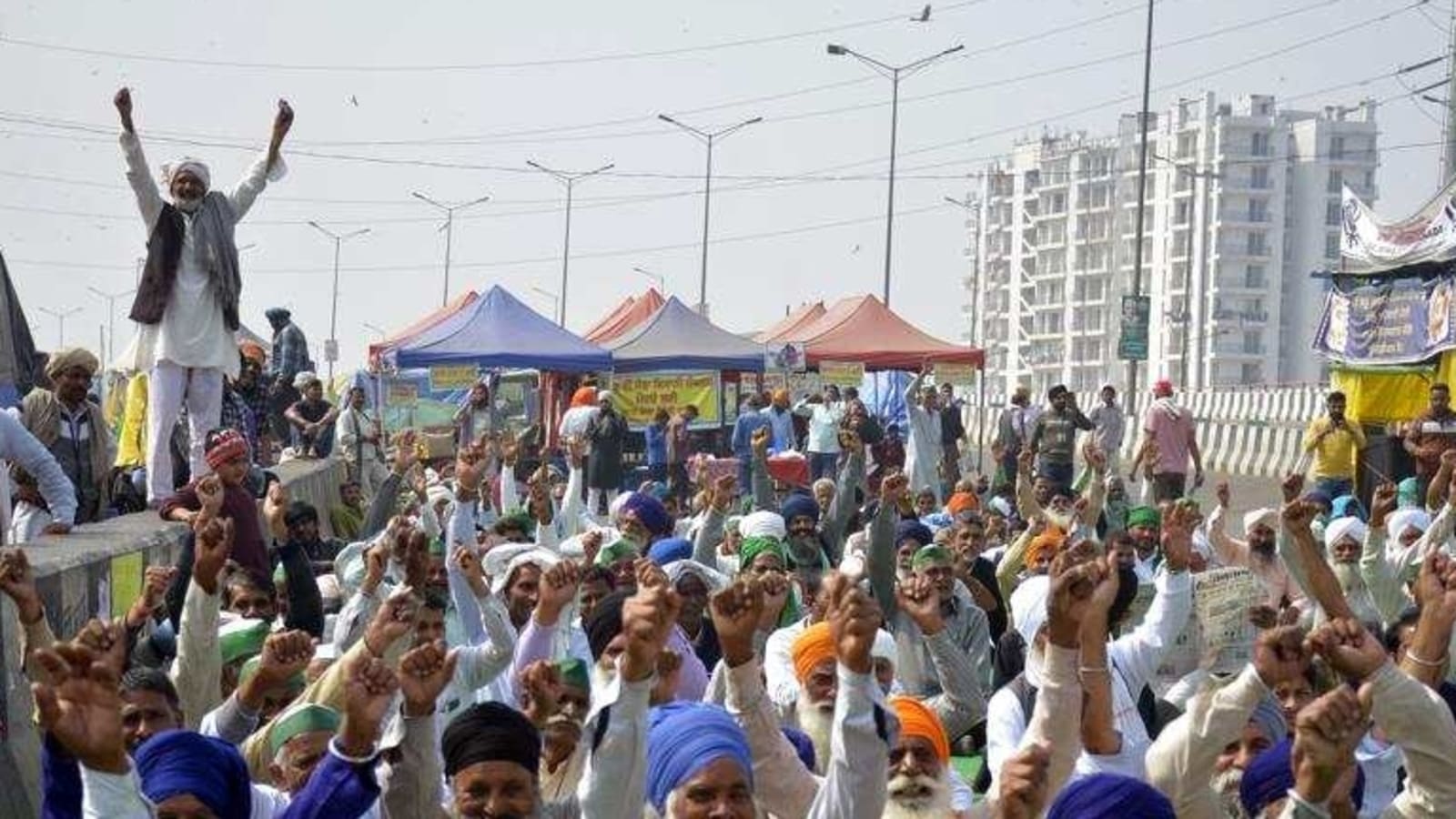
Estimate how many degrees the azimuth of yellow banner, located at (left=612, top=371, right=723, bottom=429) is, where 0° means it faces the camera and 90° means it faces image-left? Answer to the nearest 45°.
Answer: approximately 0°

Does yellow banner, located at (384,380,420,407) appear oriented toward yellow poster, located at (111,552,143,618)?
yes

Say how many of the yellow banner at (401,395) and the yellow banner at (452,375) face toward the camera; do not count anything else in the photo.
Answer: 2

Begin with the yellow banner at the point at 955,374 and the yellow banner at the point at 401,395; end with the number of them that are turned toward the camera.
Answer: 2

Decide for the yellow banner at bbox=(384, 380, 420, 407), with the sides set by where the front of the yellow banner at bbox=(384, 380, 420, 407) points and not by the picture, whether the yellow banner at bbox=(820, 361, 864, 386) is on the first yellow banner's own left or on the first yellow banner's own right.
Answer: on the first yellow banner's own left

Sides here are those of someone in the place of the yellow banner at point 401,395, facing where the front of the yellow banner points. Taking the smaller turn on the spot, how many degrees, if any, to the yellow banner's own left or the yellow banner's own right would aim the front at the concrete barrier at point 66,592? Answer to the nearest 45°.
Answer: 0° — it already faces it

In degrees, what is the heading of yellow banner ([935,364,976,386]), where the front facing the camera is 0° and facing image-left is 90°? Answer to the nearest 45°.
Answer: approximately 0°

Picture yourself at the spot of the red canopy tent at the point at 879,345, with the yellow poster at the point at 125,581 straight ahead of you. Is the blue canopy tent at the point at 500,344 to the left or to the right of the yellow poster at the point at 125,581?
right

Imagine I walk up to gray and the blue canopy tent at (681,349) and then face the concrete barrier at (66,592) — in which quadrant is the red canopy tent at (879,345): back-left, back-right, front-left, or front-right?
back-left
